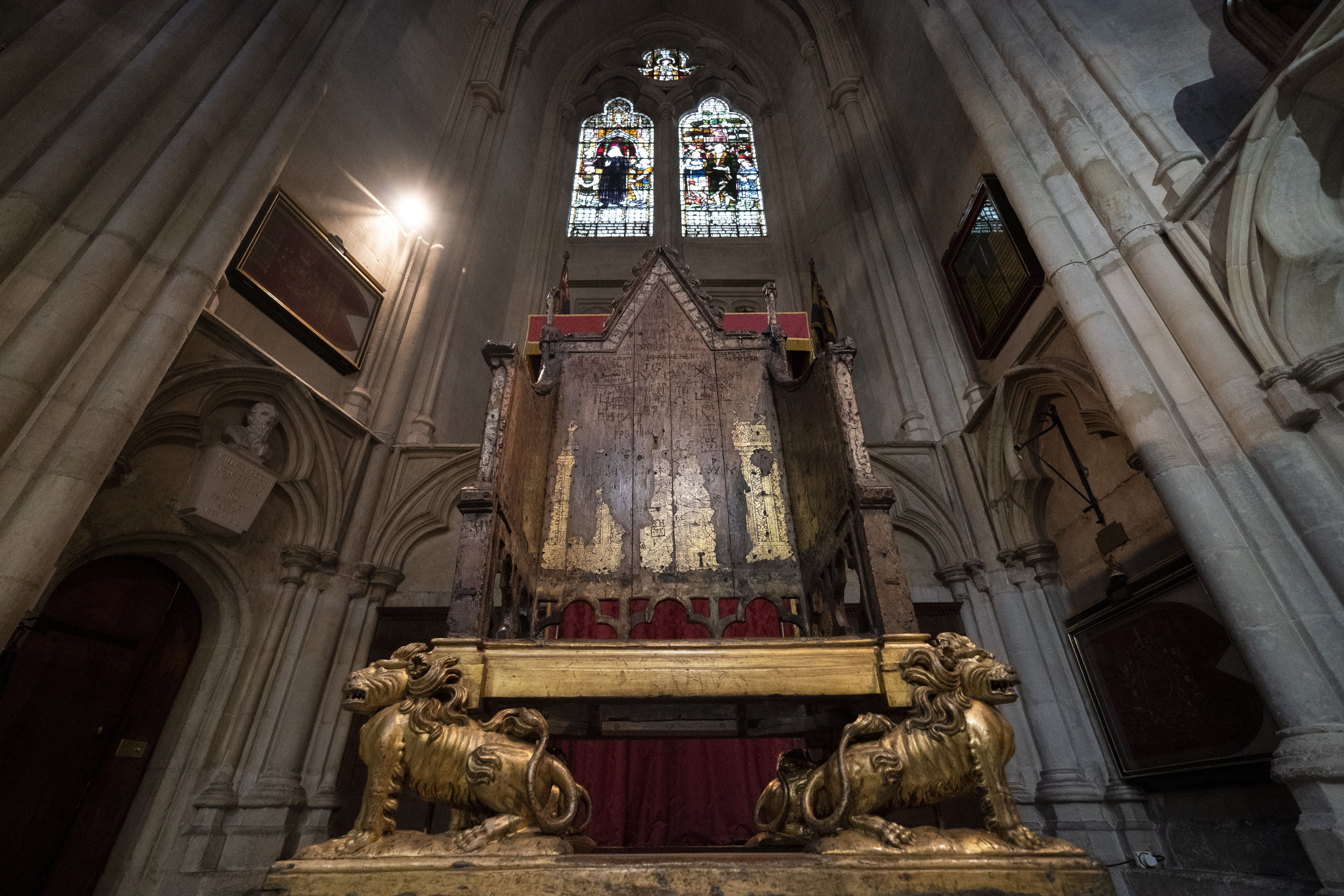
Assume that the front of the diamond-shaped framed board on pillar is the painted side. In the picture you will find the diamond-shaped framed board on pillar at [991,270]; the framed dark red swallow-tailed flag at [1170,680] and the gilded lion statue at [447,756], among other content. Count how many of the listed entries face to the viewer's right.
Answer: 0

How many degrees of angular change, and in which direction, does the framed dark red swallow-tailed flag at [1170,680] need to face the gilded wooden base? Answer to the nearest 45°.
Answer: approximately 45° to its left

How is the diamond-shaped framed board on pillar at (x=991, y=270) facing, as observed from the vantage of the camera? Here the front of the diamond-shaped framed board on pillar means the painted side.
facing the viewer and to the left of the viewer

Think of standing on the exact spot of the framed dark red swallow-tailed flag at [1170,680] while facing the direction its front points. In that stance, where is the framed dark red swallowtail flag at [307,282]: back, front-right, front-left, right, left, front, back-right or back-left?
front

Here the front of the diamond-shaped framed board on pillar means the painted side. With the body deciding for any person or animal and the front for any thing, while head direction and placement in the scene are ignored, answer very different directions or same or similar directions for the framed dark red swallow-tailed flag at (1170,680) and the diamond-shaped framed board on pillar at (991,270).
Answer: same or similar directions

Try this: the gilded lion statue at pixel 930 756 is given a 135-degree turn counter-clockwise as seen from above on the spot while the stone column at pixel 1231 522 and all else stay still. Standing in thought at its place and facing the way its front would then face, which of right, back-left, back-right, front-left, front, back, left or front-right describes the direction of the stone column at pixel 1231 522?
right

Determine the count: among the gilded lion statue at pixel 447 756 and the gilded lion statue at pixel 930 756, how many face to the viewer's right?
1

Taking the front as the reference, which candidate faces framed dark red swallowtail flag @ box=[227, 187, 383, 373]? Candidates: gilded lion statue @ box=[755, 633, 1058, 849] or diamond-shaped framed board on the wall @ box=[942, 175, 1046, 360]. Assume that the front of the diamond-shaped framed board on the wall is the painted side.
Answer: the diamond-shaped framed board on the wall

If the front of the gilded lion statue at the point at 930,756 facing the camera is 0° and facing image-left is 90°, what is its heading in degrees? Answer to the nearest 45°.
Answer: approximately 270°

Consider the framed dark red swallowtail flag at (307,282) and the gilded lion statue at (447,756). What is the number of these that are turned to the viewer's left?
1

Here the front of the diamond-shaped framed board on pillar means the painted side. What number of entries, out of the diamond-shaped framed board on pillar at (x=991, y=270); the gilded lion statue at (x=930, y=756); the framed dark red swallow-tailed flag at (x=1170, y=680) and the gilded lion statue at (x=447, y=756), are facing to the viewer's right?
1

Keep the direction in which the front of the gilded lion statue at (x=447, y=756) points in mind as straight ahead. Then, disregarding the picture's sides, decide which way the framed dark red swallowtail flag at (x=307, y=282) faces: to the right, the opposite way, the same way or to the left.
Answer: the opposite way

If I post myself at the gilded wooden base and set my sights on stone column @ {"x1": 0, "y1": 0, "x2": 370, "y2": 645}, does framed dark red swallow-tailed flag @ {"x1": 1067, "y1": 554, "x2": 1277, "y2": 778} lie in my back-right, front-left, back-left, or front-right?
back-right

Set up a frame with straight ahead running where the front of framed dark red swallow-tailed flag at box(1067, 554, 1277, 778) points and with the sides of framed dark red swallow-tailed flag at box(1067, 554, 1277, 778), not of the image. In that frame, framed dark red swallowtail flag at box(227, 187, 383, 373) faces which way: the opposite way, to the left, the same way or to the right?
the opposite way

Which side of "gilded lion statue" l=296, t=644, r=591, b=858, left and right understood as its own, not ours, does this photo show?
left
